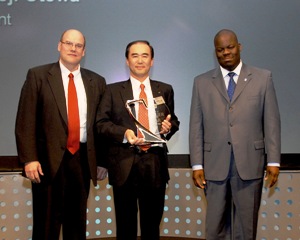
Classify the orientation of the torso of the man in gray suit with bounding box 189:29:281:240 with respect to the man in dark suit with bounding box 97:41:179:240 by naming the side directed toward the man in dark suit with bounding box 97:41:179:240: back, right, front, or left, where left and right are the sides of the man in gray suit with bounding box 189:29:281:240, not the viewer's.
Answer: right

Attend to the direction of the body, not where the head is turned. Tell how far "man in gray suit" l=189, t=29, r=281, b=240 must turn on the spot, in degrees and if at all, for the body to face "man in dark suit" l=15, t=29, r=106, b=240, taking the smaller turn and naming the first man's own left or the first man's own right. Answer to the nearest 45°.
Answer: approximately 90° to the first man's own right

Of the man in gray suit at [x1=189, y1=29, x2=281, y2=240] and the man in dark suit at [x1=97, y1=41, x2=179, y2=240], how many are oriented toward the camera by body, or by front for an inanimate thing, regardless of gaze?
2

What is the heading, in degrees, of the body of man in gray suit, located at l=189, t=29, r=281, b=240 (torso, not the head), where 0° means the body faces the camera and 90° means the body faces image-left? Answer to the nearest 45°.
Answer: approximately 0°

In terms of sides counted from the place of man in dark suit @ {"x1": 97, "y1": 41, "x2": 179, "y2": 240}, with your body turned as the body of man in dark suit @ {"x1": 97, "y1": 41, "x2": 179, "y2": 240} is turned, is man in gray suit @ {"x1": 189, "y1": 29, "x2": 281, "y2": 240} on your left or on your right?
on your left

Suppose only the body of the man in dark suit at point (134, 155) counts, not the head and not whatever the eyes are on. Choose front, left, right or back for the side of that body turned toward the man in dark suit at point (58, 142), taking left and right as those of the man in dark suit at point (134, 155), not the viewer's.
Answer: right
